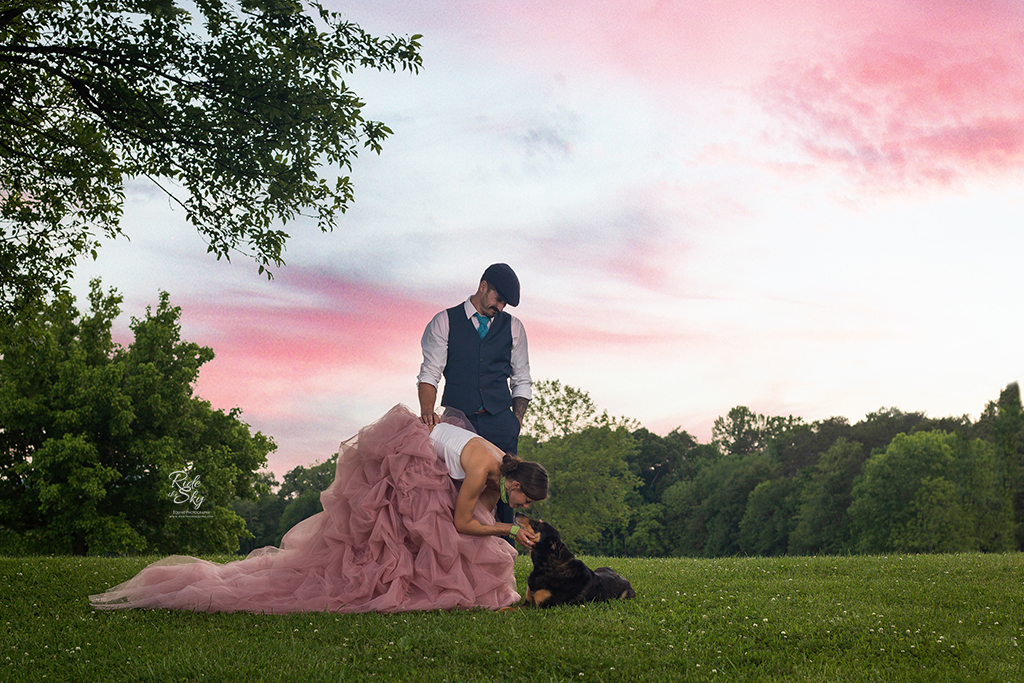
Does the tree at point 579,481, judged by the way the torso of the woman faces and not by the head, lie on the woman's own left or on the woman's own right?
on the woman's own left

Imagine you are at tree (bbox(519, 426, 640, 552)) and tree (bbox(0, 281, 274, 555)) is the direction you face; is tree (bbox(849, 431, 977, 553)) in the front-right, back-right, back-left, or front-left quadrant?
back-left

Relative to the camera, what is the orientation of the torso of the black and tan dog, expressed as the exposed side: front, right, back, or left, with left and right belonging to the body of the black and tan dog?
left

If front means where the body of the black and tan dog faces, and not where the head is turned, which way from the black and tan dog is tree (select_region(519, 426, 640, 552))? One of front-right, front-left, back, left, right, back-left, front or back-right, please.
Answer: right

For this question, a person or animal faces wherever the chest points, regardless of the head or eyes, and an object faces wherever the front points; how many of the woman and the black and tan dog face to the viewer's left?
1

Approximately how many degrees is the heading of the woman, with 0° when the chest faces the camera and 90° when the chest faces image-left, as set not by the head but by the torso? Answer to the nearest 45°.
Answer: approximately 270°

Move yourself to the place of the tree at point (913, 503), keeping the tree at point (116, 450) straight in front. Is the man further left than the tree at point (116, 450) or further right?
left

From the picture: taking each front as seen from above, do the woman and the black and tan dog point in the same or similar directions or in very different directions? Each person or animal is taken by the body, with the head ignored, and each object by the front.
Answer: very different directions

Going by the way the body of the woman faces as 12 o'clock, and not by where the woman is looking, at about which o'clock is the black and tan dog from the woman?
The black and tan dog is roughly at 1 o'clock from the woman.

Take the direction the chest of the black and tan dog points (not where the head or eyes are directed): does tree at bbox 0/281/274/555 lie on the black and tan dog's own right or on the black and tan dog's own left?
on the black and tan dog's own right

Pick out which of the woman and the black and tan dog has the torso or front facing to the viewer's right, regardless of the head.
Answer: the woman
